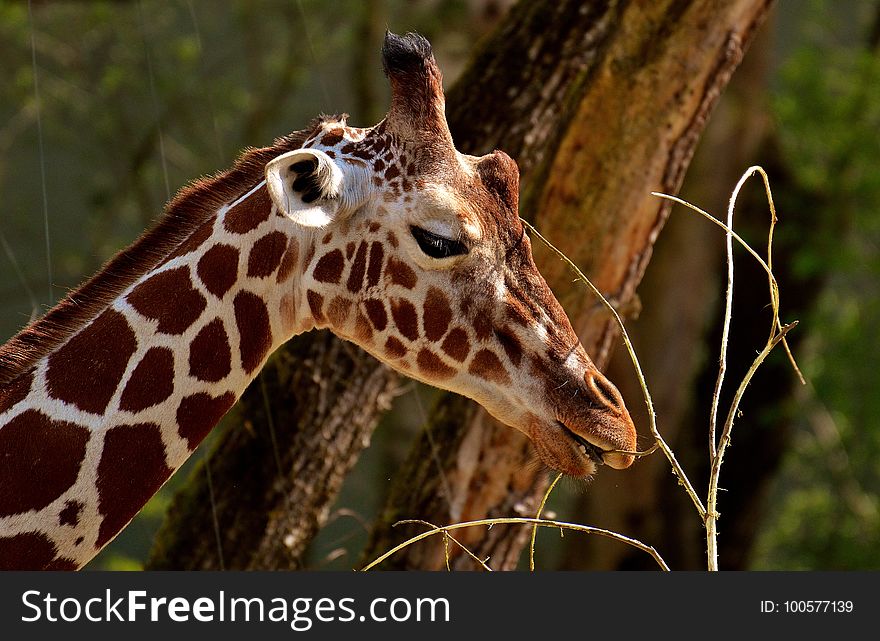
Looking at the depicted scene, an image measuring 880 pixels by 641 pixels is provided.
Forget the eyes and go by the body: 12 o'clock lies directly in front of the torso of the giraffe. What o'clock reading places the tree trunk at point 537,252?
The tree trunk is roughly at 10 o'clock from the giraffe.

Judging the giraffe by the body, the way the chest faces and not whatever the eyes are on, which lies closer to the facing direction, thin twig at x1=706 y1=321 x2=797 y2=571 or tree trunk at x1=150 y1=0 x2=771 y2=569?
the thin twig

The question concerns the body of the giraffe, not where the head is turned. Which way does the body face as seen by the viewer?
to the viewer's right

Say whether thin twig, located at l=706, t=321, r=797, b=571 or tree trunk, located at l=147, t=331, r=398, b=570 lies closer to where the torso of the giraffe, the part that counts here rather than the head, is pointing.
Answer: the thin twig

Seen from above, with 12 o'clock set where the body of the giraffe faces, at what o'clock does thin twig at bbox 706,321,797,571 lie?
The thin twig is roughly at 1 o'clock from the giraffe.

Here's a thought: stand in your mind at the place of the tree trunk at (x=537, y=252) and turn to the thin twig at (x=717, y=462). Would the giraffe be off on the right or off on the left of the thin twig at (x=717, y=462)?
right

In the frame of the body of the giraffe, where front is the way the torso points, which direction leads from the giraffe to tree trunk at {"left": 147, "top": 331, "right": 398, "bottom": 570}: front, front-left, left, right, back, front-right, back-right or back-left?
left
